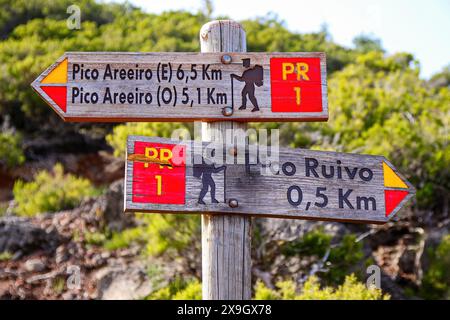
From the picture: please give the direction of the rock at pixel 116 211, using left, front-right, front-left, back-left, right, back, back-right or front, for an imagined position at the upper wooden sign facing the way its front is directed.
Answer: back

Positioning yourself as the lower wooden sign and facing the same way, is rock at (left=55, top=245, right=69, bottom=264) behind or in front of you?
behind

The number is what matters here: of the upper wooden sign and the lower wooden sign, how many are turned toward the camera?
2

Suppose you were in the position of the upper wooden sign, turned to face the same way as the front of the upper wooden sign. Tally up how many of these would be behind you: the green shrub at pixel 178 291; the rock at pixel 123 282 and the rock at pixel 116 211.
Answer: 3

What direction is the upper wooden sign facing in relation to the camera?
toward the camera

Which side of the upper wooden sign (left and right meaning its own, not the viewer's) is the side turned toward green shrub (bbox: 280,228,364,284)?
back

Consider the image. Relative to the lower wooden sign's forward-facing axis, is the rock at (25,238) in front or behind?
behind

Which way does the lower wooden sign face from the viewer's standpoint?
toward the camera

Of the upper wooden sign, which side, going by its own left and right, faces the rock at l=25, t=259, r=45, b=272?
back

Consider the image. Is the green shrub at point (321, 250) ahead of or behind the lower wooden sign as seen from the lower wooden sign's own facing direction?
behind

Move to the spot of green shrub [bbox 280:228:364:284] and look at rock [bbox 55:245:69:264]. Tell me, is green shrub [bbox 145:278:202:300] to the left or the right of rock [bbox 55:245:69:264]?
left

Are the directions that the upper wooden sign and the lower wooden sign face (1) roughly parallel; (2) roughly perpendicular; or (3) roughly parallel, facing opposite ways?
roughly parallel

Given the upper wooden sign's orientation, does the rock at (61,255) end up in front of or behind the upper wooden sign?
behind
